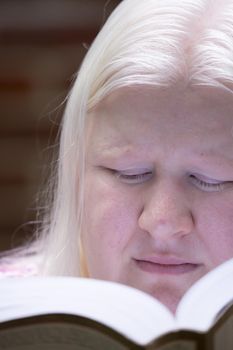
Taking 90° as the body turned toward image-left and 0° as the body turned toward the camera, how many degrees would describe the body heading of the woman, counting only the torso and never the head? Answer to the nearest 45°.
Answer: approximately 0°
